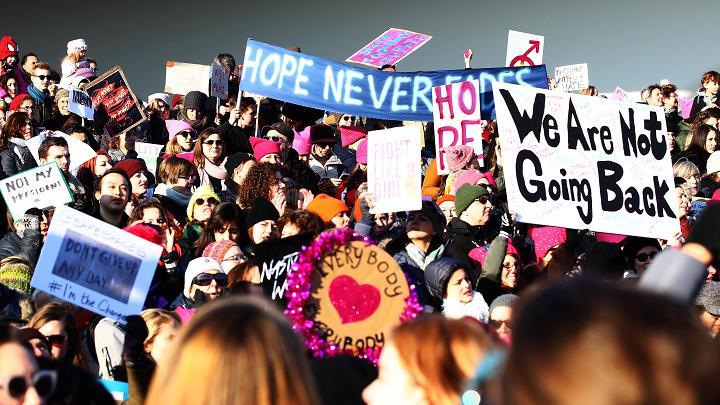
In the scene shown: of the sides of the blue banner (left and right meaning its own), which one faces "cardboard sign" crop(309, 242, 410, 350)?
front

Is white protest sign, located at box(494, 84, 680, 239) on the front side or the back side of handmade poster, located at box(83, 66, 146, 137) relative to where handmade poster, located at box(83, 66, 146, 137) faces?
on the front side

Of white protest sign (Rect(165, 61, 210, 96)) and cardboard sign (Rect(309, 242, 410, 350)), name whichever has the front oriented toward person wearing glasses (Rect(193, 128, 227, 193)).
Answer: the white protest sign

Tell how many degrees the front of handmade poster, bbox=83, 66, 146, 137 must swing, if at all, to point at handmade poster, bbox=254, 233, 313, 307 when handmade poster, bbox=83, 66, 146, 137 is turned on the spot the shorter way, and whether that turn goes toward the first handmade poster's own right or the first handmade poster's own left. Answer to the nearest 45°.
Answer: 0° — it already faces it

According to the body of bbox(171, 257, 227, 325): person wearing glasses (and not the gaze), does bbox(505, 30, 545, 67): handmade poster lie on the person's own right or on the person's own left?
on the person's own left

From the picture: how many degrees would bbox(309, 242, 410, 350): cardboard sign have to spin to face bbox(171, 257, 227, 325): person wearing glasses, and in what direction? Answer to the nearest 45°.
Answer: approximately 135° to its right

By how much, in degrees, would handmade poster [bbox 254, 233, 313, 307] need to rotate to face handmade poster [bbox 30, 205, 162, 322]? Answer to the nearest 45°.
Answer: approximately 90° to its right
